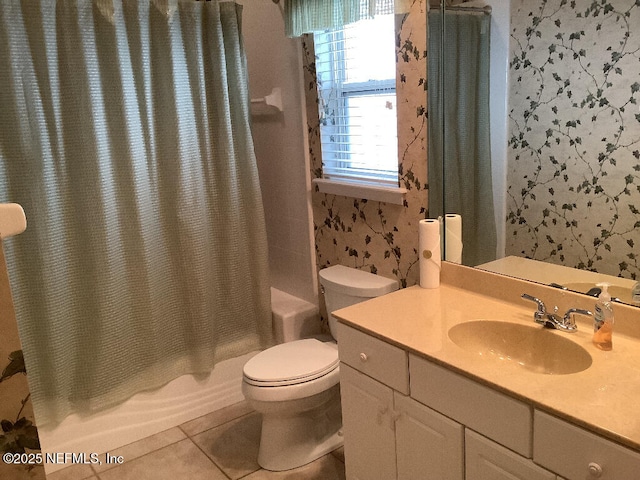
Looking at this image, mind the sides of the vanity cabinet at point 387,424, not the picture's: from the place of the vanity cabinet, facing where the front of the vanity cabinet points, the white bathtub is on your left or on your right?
on your right

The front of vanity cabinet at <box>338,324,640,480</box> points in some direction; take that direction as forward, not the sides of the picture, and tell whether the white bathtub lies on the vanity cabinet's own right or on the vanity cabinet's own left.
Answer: on the vanity cabinet's own right

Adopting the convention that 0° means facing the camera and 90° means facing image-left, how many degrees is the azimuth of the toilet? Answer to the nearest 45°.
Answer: approximately 45°

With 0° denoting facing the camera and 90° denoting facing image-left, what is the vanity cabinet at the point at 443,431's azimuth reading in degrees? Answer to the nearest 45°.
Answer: approximately 45°

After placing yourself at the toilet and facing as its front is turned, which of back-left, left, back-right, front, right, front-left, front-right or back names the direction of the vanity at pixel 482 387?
left

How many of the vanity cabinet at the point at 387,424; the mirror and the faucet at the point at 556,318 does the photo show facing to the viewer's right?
0

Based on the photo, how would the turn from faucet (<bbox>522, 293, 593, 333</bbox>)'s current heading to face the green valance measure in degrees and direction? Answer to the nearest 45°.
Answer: approximately 90° to its right

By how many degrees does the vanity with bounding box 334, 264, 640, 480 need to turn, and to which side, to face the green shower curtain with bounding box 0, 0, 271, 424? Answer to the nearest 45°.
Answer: approximately 45° to its right

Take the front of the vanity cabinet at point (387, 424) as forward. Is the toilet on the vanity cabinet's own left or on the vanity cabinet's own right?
on the vanity cabinet's own right

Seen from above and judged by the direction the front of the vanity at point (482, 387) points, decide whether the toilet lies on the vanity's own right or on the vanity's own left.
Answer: on the vanity's own right
